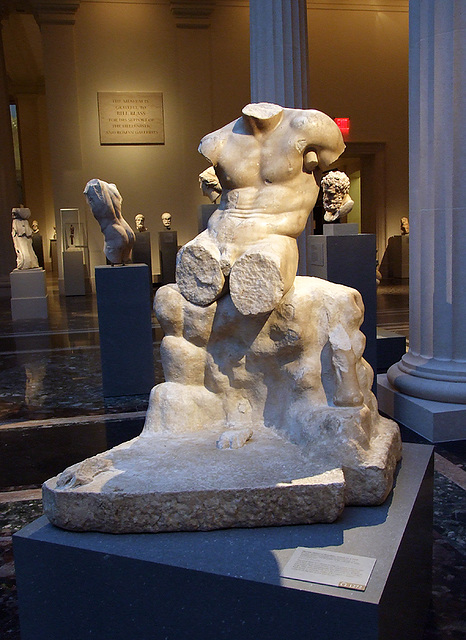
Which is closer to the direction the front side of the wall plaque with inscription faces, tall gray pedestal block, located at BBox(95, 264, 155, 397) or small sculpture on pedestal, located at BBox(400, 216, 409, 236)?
the tall gray pedestal block

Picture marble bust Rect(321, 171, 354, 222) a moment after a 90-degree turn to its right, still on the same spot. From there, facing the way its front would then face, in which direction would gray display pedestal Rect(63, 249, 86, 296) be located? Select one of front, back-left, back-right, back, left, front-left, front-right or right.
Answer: front

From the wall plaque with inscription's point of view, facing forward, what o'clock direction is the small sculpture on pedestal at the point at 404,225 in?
The small sculpture on pedestal is roughly at 9 o'clock from the wall plaque with inscription.

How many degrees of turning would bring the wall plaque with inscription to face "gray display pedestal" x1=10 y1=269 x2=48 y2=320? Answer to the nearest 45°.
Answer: approximately 45° to its right

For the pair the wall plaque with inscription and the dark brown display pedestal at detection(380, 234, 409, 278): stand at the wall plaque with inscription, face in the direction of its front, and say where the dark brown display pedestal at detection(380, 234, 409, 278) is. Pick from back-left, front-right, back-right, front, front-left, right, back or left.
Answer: left

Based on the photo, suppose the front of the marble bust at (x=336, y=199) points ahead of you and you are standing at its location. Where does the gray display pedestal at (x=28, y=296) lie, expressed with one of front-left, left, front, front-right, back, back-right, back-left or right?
right

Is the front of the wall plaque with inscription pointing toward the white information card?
yes

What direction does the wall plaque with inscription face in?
toward the camera

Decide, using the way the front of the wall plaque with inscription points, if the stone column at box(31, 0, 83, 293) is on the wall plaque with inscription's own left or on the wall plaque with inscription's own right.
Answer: on the wall plaque with inscription's own right

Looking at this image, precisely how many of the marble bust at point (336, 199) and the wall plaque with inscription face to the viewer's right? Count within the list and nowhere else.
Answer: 0

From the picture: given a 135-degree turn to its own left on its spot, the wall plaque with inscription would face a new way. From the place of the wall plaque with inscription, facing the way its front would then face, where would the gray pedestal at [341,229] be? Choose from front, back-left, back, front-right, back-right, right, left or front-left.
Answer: back-right

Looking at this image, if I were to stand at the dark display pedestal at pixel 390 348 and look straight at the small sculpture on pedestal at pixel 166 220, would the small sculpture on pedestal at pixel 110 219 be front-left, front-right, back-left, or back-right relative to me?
front-left

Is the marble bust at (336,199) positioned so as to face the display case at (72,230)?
no

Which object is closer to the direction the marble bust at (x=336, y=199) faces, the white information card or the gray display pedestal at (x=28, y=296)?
the white information card

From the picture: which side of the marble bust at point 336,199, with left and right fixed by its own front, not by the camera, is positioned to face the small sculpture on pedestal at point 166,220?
right
